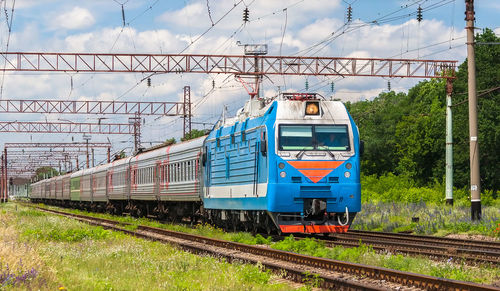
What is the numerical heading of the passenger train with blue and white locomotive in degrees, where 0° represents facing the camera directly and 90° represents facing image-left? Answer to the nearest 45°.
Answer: approximately 315°

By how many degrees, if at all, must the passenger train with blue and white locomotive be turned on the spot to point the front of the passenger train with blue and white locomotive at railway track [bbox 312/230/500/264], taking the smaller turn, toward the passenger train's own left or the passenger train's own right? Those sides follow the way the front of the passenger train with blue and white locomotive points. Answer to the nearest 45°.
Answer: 0° — it already faces it

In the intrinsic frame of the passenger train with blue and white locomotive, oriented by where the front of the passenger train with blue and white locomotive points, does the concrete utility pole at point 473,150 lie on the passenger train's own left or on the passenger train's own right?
on the passenger train's own left

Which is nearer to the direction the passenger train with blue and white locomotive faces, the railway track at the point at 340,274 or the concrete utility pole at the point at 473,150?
the railway track

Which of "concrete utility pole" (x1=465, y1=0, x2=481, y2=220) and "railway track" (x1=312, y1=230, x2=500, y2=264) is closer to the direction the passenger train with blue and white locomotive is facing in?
the railway track

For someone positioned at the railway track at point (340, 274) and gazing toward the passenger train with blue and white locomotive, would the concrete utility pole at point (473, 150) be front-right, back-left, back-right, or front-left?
front-right

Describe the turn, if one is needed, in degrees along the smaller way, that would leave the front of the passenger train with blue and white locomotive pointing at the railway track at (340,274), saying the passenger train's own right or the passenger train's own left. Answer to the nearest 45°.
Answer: approximately 45° to the passenger train's own right
